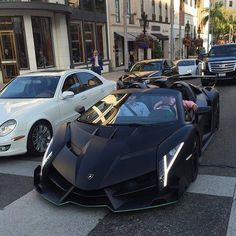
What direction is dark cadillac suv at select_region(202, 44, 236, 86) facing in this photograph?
toward the camera

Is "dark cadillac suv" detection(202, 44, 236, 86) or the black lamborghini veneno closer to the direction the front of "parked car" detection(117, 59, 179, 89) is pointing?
the black lamborghini veneno

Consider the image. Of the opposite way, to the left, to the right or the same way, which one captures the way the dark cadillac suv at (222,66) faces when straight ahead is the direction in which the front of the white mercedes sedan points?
the same way

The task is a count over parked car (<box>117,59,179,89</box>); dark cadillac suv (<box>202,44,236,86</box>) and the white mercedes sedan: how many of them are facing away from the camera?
0

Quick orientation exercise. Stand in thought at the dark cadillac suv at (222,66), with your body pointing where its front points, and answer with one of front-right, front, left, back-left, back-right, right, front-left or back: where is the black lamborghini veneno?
front

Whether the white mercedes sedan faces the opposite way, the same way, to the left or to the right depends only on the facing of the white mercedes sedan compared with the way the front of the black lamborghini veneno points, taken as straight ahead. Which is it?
the same way

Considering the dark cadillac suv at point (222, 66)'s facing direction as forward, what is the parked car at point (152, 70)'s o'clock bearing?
the parked car at point (152, 70) is roughly at 2 o'clock from the dark cadillac suv at point (222, 66).

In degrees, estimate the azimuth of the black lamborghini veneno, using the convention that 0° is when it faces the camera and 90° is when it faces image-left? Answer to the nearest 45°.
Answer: approximately 45°

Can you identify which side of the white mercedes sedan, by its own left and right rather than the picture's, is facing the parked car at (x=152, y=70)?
back

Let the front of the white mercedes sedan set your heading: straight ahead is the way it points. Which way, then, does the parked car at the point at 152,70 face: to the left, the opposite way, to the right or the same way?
the same way

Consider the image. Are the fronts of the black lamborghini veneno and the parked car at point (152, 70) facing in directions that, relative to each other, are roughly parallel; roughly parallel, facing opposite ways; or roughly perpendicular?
roughly parallel

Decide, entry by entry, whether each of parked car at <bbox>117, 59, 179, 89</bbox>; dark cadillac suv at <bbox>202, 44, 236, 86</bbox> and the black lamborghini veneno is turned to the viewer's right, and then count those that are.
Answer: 0

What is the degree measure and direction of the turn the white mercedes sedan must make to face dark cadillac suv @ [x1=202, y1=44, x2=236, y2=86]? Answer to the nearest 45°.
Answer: approximately 180°

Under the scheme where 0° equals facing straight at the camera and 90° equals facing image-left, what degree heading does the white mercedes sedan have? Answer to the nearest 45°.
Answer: approximately 45°

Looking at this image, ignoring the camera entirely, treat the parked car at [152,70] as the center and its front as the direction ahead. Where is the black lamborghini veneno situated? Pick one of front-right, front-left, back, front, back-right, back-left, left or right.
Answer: front-left

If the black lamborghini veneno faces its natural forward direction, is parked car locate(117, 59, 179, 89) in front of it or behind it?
behind

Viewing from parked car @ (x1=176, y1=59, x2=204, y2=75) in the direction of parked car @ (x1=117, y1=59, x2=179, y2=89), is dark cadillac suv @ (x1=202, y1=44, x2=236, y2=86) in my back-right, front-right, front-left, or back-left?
front-left
